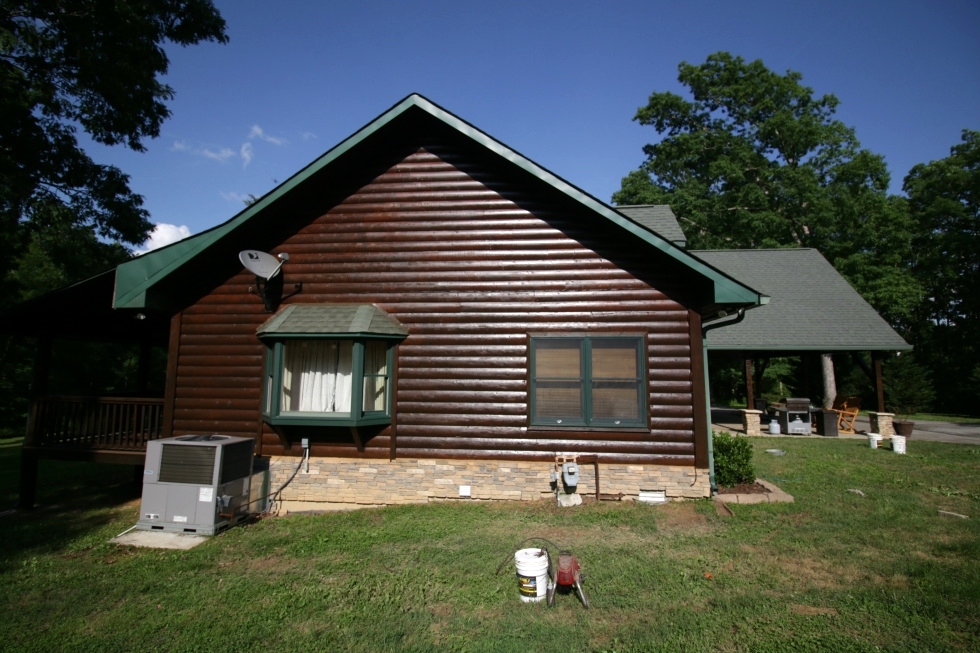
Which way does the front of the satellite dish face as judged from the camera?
facing the viewer and to the right of the viewer

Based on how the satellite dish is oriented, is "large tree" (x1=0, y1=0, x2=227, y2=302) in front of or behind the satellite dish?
behind

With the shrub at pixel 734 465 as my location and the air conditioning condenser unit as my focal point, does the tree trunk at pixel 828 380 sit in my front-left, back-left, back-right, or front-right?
back-right

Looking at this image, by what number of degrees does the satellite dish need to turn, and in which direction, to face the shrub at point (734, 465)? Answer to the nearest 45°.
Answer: approximately 45° to its left

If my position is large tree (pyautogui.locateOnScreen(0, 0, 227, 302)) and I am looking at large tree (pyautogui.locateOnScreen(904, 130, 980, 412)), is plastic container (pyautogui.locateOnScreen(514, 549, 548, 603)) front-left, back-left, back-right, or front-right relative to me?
front-right

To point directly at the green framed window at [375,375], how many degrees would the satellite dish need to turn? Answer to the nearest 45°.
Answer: approximately 45° to its left

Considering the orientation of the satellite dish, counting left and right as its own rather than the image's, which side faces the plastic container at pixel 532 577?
front

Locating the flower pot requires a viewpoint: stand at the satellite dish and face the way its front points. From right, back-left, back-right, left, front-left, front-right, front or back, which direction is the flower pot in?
front-left
